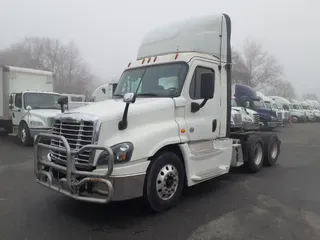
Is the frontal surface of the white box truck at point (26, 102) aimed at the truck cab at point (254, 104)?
no

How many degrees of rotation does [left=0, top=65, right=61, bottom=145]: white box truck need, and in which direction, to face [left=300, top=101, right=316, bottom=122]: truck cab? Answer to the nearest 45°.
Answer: approximately 45° to its left

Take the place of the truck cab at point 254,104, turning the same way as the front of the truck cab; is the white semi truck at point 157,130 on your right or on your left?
on your right

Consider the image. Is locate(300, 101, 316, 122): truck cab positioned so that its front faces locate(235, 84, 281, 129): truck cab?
no

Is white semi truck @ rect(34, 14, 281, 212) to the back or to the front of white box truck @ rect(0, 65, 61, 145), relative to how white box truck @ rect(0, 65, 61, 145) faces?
to the front

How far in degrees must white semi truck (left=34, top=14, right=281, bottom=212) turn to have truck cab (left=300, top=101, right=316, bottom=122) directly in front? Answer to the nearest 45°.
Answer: approximately 180°

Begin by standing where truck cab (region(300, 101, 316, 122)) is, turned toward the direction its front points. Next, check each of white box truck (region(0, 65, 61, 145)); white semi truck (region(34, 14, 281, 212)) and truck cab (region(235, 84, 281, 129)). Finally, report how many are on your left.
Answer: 0

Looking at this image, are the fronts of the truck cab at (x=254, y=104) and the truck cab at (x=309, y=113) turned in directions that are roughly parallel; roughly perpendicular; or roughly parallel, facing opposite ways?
roughly parallel

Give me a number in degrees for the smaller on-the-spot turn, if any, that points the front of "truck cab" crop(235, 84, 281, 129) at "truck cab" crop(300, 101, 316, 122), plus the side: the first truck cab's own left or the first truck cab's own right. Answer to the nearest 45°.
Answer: approximately 135° to the first truck cab's own left

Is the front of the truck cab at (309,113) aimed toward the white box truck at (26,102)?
no

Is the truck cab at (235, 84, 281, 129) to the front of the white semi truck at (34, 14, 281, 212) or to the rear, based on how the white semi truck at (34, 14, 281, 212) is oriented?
to the rear

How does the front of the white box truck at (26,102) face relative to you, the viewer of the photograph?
facing the viewer and to the right of the viewer

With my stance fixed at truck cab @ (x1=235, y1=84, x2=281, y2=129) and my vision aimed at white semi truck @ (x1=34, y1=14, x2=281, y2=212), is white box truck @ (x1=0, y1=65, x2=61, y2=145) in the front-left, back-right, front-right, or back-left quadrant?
front-right
